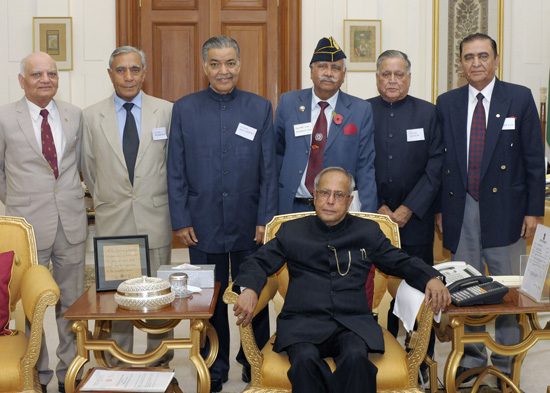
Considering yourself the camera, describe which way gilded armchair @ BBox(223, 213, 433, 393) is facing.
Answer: facing the viewer

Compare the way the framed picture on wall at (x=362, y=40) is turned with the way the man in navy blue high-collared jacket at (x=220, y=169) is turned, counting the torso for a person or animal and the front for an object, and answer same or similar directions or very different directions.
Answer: same or similar directions

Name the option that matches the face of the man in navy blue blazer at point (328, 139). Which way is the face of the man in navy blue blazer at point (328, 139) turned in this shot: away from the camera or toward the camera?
toward the camera

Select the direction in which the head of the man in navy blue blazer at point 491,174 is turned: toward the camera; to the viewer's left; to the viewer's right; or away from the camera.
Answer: toward the camera

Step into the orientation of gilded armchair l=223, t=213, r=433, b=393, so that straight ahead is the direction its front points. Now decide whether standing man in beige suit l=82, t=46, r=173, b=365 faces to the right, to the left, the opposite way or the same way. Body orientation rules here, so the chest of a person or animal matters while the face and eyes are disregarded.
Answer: the same way

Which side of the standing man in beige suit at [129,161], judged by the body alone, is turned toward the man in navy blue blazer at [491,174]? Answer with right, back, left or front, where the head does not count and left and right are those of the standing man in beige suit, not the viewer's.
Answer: left

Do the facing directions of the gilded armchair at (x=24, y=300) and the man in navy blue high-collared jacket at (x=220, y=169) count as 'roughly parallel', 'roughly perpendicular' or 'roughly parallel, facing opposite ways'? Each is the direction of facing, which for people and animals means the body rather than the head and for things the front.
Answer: roughly parallel

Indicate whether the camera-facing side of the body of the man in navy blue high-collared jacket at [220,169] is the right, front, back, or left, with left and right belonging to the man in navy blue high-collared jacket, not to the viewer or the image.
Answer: front

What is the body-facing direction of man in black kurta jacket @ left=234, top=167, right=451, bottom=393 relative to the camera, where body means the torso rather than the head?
toward the camera

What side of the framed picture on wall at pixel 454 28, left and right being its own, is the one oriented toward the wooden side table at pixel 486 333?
front

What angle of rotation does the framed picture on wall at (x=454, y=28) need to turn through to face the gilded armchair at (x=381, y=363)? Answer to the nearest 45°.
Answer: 0° — it already faces it

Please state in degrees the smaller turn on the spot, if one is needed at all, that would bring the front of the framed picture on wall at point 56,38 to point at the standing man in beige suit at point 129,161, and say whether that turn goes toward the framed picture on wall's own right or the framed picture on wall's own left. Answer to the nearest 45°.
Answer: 0° — it already faces them

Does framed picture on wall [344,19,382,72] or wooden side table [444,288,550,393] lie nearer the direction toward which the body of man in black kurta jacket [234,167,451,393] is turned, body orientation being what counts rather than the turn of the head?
the wooden side table

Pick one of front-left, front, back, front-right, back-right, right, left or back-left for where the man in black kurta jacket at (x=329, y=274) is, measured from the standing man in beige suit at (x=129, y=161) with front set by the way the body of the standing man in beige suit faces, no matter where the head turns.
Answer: front-left

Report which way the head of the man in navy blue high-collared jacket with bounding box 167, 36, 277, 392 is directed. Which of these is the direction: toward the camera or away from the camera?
toward the camera

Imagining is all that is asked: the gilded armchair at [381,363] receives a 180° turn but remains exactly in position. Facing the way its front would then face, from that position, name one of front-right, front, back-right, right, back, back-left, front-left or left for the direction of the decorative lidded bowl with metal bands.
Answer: left
